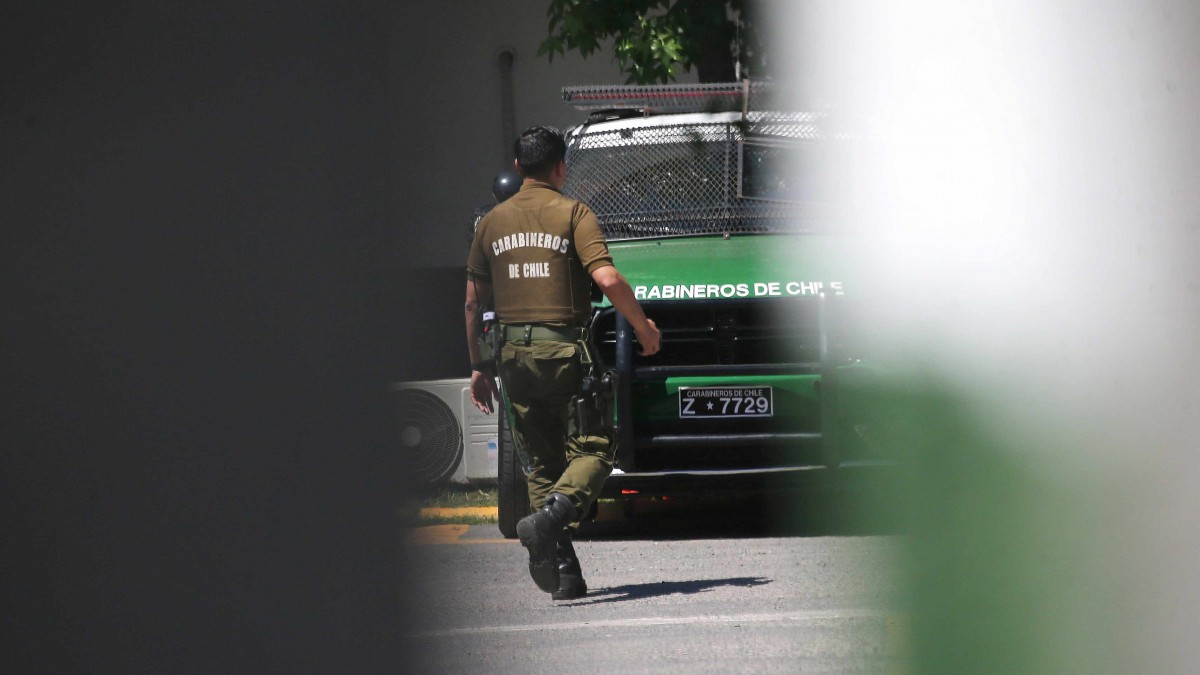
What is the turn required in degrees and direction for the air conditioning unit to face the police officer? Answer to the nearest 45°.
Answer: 0° — it already faces them

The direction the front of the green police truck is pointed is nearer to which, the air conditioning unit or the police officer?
the police officer

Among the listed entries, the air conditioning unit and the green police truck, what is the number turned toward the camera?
2

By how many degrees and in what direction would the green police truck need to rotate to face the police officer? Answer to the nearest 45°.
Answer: approximately 45° to its right

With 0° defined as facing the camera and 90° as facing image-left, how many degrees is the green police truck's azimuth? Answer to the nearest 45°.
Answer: approximately 0°

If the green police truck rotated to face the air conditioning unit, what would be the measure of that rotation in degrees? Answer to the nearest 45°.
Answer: approximately 135° to its right

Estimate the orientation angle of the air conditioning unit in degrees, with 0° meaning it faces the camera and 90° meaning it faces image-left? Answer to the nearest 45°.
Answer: approximately 0°

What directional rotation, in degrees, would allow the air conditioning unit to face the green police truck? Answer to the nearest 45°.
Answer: approximately 45° to its left
